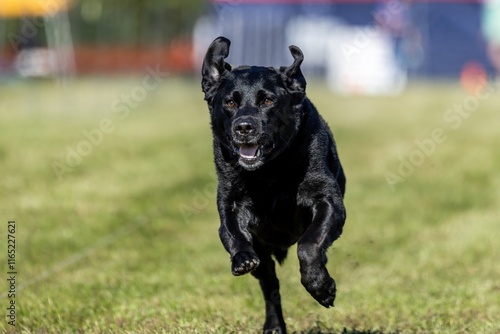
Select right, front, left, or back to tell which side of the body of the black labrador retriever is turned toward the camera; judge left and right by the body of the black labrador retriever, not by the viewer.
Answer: front

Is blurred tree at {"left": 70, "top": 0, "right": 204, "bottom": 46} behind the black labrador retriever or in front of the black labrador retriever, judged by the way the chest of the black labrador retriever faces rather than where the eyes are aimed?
behind
